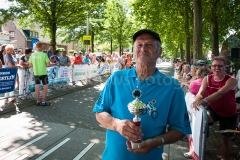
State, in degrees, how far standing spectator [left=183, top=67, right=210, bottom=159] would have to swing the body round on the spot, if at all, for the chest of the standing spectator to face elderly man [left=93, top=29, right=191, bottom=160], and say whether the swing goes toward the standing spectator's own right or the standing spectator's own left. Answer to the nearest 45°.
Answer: approximately 90° to the standing spectator's own left

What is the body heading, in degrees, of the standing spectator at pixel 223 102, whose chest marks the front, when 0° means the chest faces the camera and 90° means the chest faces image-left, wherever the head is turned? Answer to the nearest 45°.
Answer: approximately 45°

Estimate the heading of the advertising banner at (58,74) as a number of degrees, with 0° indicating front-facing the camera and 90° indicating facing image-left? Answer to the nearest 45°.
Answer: approximately 315°

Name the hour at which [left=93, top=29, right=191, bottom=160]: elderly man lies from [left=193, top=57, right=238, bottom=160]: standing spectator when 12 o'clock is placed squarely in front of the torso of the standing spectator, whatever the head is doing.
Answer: The elderly man is roughly at 11 o'clock from the standing spectator.

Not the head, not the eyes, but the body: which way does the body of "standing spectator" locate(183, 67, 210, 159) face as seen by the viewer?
to the viewer's left

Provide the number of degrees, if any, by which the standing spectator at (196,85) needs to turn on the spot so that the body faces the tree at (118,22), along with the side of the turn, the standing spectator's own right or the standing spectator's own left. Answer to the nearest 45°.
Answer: approximately 90° to the standing spectator's own right

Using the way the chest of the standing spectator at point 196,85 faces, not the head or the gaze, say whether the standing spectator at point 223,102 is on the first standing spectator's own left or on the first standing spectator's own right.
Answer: on the first standing spectator's own left

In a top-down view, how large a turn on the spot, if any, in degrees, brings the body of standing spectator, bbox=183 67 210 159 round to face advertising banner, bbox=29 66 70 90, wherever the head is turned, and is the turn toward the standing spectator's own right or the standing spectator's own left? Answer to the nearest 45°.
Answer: approximately 45° to the standing spectator's own right

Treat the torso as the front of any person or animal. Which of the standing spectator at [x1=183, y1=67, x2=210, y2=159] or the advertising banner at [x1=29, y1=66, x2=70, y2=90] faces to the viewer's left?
the standing spectator
